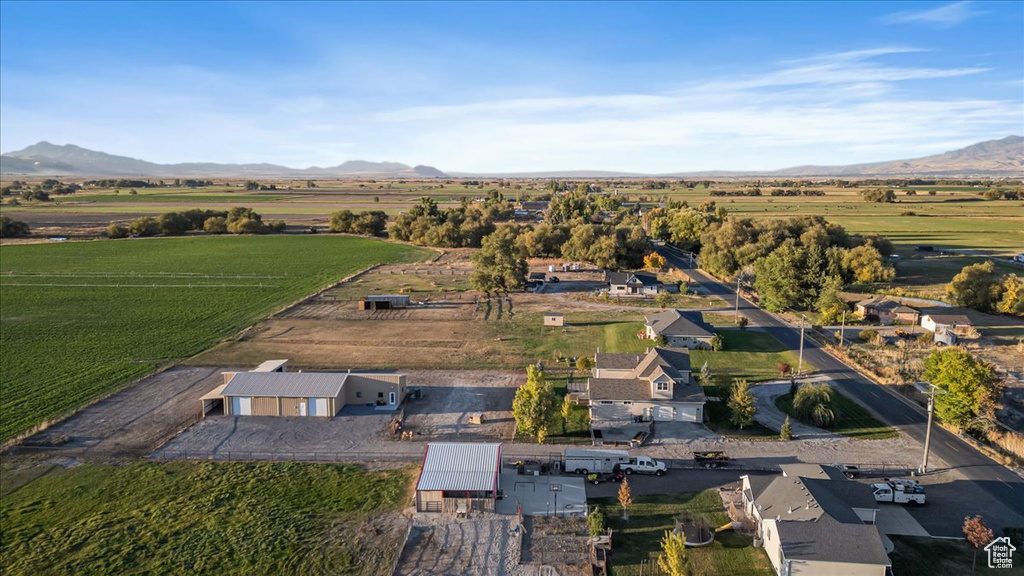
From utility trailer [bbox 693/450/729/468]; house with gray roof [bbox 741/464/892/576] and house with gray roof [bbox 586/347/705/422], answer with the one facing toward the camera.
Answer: house with gray roof [bbox 586/347/705/422]

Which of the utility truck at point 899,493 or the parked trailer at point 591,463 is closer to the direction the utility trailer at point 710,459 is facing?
the utility truck

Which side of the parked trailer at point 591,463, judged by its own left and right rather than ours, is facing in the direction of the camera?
right

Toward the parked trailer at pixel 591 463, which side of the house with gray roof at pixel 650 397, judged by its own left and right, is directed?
front

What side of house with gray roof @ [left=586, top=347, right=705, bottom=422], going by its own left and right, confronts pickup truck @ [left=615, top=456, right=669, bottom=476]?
front

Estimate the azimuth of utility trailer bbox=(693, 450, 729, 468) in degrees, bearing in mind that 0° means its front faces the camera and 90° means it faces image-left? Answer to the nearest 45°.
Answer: approximately 270°

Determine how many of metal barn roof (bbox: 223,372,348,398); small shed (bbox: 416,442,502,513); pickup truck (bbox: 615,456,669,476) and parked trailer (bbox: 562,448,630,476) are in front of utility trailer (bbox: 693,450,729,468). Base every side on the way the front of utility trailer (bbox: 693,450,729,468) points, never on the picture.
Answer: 0

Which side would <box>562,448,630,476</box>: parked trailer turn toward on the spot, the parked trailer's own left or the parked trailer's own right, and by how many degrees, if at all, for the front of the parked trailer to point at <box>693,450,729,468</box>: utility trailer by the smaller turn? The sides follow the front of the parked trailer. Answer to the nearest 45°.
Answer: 0° — it already faces it

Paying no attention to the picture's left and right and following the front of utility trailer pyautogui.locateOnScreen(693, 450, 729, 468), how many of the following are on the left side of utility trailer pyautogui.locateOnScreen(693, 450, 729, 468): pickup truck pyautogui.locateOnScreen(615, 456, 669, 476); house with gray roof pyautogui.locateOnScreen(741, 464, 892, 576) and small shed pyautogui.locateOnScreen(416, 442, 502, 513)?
0

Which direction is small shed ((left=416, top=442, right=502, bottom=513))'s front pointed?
toward the camera

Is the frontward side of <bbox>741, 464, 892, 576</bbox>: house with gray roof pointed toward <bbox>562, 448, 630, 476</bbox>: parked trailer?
no

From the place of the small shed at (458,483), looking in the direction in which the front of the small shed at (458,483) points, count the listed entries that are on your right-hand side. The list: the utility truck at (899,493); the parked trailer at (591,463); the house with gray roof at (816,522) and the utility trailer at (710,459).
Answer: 0

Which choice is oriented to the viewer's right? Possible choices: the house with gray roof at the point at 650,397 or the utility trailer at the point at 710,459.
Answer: the utility trailer

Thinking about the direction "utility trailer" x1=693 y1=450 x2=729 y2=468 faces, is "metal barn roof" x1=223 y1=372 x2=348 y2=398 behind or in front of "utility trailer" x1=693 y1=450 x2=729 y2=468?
behind

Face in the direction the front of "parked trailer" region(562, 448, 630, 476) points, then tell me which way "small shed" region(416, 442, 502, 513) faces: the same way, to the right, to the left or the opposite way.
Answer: to the right

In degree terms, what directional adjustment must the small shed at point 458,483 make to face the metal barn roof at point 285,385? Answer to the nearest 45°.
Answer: approximately 135° to its right

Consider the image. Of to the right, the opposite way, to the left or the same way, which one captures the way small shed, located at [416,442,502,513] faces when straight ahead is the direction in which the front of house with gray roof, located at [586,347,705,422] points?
the same way

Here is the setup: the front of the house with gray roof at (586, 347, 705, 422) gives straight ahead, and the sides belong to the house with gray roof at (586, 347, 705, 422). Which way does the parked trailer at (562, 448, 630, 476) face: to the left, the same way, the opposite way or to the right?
to the left

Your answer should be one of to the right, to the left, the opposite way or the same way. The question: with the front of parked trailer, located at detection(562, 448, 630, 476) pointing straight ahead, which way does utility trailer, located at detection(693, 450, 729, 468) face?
the same way
